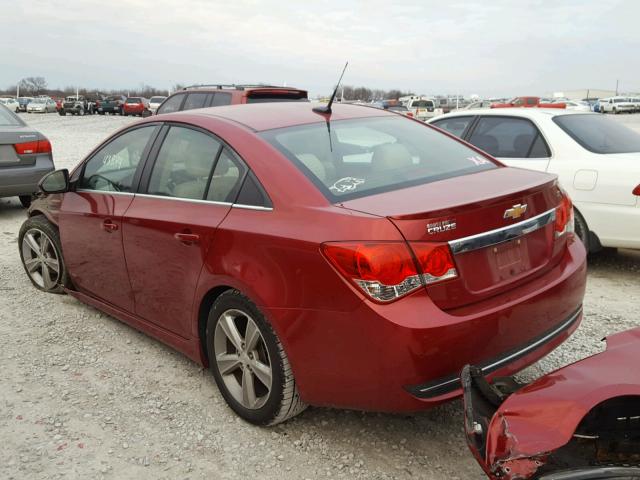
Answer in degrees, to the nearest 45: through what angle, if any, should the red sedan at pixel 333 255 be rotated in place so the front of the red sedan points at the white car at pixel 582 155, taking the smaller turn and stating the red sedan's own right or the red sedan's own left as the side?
approximately 90° to the red sedan's own right

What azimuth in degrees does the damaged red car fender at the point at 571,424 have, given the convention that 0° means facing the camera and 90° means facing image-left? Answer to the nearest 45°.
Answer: approximately 90°

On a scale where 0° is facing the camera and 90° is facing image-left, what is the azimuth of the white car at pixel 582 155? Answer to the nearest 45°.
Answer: approximately 135°

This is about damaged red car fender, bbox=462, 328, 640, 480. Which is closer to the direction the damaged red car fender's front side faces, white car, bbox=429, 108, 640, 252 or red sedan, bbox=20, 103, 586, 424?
the red sedan

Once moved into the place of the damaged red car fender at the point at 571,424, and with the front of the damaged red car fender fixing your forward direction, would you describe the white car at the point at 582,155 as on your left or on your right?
on your right

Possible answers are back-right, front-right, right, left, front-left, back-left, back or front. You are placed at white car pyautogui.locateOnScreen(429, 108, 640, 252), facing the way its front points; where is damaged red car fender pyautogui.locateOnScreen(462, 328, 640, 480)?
back-left

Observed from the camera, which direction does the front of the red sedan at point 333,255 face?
facing away from the viewer and to the left of the viewer

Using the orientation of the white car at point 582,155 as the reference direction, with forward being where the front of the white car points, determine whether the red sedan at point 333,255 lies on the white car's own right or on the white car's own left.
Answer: on the white car's own left
